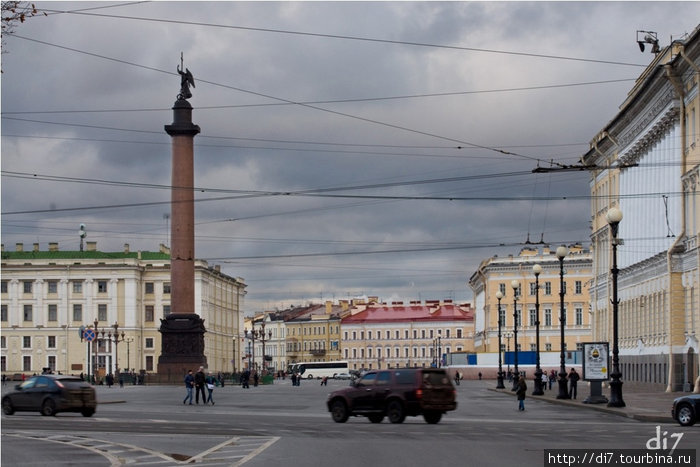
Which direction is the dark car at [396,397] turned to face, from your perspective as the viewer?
facing away from the viewer and to the left of the viewer

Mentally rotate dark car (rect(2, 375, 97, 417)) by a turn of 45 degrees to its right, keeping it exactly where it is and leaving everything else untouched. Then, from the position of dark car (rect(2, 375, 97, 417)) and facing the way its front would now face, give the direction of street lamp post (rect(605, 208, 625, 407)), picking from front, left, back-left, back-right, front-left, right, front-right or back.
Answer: right

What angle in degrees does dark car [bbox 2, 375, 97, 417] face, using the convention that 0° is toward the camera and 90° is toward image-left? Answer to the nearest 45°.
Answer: approximately 135°

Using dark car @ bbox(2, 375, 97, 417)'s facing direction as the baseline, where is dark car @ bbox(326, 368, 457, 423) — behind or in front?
behind

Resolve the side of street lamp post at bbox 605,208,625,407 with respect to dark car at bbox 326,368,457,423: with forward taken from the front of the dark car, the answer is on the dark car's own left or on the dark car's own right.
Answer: on the dark car's own right

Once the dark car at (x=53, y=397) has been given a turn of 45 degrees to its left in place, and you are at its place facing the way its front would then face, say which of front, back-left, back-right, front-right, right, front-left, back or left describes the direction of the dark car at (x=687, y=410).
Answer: back-left
